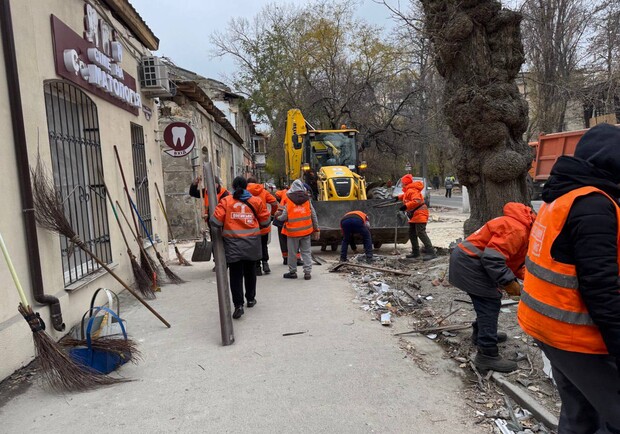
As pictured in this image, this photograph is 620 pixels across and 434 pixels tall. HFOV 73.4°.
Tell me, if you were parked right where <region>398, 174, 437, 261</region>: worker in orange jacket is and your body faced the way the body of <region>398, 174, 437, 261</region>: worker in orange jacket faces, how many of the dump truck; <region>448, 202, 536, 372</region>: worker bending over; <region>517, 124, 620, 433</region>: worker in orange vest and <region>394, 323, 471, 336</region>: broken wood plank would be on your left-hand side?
3

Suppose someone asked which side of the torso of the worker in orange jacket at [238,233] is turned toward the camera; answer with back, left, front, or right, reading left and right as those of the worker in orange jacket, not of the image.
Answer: back

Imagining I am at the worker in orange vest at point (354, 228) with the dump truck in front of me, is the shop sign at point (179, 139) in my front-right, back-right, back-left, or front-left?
back-left

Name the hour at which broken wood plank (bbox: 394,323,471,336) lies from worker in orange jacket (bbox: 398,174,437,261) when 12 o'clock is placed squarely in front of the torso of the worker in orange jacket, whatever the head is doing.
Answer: The broken wood plank is roughly at 9 o'clock from the worker in orange jacket.

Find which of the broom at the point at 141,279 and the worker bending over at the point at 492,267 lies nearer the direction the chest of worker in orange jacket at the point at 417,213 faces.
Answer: the broom

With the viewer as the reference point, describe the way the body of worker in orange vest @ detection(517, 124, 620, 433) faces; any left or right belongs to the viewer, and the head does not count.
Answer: facing away from the viewer and to the right of the viewer

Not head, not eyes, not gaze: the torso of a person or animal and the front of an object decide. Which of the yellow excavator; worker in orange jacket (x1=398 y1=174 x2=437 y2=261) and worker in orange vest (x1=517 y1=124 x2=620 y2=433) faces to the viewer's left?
worker in orange jacket (x1=398 y1=174 x2=437 y2=261)

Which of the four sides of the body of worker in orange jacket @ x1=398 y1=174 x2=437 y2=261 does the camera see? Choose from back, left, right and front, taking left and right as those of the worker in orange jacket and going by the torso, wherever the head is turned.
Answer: left

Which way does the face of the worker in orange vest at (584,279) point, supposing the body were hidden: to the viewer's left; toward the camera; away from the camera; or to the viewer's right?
away from the camera

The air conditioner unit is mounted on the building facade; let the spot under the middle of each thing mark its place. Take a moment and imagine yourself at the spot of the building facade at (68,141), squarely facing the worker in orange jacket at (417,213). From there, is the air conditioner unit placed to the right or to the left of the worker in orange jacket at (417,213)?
left
